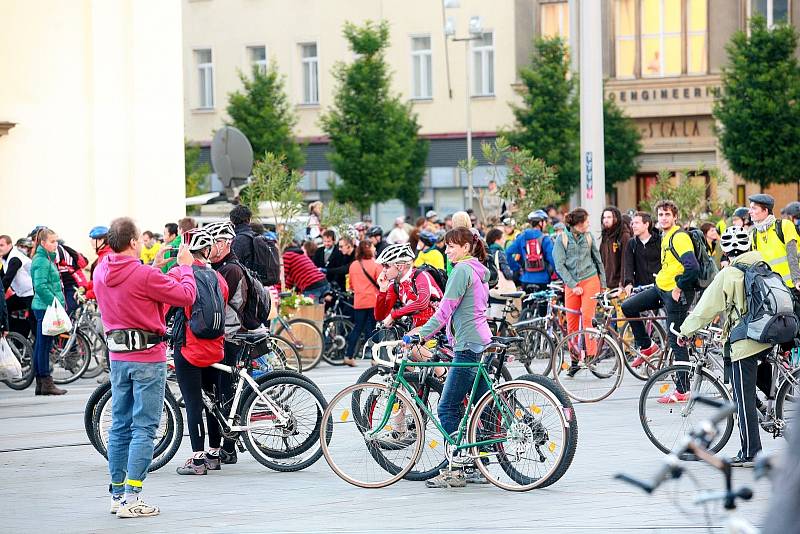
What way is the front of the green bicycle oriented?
to the viewer's left

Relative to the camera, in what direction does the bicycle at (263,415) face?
facing to the left of the viewer

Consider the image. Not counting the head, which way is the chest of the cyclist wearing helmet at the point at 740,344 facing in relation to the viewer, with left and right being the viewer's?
facing away from the viewer and to the left of the viewer

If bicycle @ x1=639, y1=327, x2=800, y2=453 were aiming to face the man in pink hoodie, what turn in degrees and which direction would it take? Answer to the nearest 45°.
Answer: approximately 45° to its left

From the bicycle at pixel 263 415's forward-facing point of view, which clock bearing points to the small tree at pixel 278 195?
The small tree is roughly at 3 o'clock from the bicycle.

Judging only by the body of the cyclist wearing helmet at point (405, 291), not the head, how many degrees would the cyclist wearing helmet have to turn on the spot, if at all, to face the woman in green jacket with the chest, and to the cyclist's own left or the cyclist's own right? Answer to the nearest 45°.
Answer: approximately 90° to the cyclist's own right

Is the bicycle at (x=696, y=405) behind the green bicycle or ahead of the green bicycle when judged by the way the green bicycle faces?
behind
